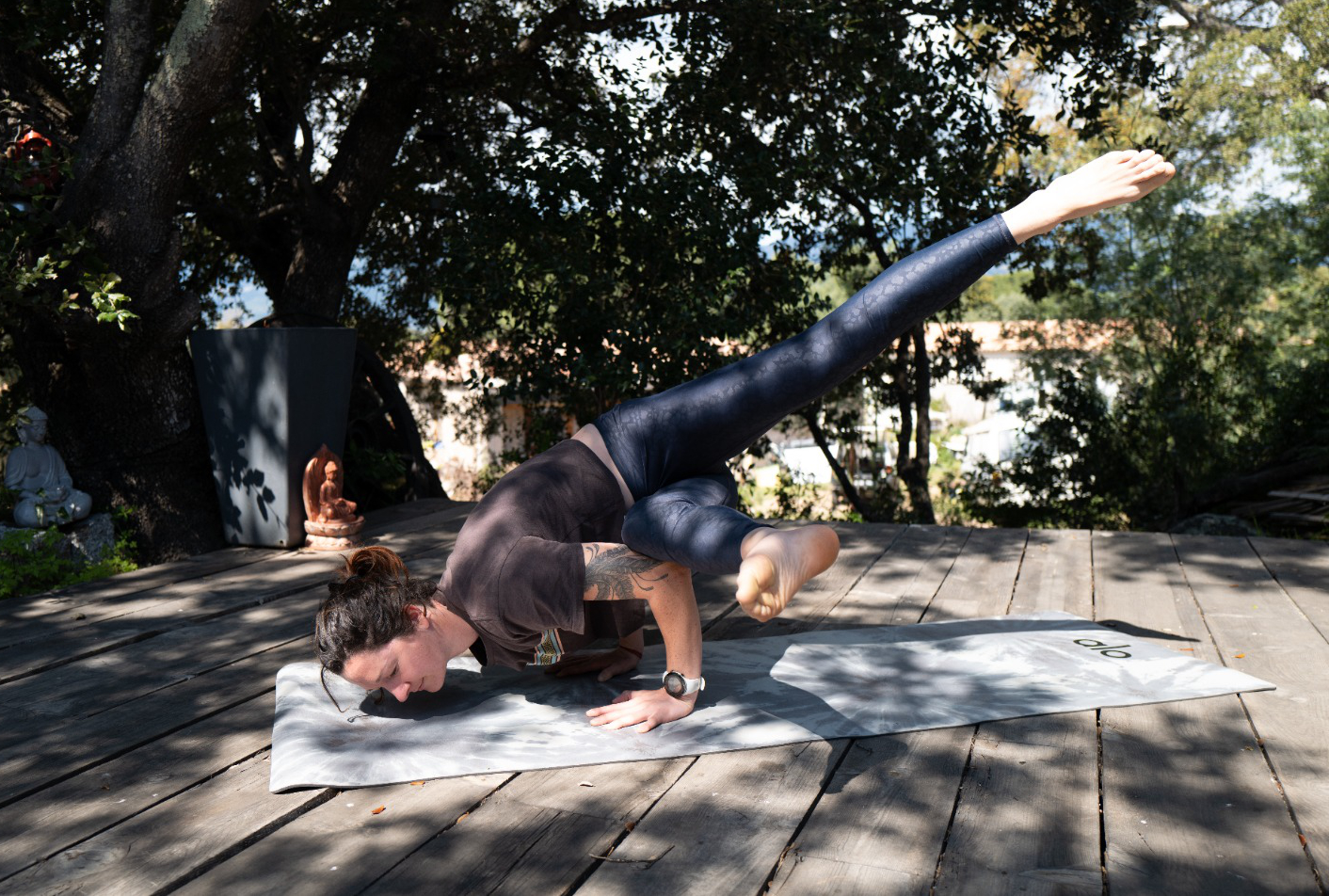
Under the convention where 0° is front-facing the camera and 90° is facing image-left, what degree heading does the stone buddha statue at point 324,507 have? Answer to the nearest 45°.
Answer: approximately 315°

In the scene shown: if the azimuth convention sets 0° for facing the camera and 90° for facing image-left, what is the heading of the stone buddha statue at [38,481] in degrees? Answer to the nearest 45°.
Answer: approximately 315°

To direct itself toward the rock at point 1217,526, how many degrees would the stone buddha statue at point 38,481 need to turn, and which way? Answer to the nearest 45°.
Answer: approximately 45° to its left

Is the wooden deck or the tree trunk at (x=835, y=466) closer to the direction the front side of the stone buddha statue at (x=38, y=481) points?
the wooden deck

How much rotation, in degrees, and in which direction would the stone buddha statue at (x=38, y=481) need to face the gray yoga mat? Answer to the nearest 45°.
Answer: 0° — it already faces it

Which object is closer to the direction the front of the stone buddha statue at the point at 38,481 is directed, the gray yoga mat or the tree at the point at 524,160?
the gray yoga mat

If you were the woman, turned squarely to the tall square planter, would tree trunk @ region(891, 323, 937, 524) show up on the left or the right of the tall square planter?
right

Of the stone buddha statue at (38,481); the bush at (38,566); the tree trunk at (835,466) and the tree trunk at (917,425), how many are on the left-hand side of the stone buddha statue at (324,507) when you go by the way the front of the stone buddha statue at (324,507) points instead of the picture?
2
